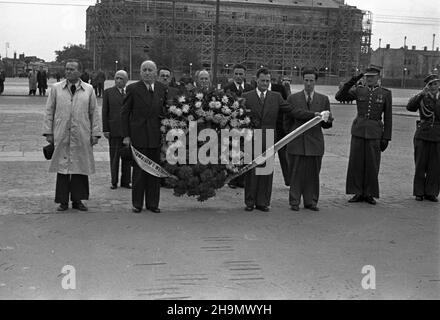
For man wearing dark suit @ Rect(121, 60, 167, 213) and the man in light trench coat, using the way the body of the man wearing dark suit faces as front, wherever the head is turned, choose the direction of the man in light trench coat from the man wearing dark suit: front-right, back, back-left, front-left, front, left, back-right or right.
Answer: right

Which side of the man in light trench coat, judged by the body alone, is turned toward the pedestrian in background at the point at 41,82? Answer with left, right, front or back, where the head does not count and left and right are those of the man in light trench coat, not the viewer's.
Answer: back

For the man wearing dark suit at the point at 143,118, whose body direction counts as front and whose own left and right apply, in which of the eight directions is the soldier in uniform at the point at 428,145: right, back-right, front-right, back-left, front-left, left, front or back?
left

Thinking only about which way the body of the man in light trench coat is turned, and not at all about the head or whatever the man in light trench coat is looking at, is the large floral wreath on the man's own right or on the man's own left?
on the man's own left

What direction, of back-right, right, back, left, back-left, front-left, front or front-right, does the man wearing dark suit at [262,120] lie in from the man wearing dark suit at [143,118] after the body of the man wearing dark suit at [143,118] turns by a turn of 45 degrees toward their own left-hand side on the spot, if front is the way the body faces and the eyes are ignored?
front-left

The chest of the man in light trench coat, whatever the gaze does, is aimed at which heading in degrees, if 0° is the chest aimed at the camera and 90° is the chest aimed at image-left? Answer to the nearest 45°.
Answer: approximately 0°

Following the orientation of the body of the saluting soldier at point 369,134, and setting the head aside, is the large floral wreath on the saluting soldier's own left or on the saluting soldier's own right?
on the saluting soldier's own right

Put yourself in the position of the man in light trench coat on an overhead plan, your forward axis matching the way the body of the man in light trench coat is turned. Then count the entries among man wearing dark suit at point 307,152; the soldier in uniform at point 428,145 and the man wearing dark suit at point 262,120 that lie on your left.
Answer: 3

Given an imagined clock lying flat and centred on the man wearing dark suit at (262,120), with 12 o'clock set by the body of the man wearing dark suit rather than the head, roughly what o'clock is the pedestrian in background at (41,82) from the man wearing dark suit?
The pedestrian in background is roughly at 5 o'clock from the man wearing dark suit.

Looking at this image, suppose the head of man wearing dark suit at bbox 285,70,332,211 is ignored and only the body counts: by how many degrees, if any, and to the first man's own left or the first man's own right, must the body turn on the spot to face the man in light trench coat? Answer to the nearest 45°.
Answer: approximately 90° to the first man's own right

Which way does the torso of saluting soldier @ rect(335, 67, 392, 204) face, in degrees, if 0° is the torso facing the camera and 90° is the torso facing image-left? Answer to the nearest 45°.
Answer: approximately 0°
